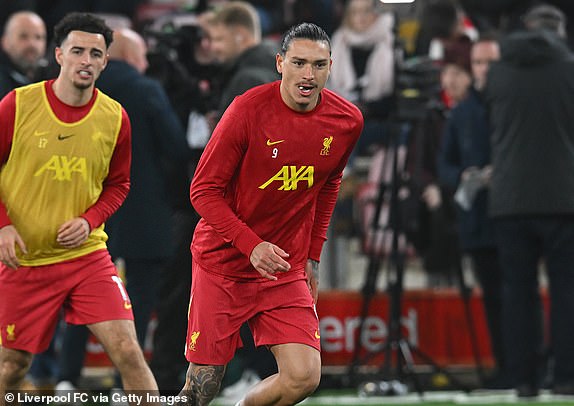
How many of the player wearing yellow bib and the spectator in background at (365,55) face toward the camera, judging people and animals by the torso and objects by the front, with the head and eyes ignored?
2

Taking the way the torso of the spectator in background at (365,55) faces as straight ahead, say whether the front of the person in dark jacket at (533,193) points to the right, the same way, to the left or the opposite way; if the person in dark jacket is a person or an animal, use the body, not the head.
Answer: the opposite way

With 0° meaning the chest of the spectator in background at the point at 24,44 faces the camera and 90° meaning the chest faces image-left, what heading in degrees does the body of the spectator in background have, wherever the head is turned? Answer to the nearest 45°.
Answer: approximately 315°

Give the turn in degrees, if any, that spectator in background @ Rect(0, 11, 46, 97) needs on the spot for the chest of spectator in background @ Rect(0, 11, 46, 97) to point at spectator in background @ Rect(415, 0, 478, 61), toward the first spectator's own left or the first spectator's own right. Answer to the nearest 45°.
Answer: approximately 45° to the first spectator's own left

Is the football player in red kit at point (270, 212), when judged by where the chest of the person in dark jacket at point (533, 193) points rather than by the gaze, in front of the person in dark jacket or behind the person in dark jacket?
behind

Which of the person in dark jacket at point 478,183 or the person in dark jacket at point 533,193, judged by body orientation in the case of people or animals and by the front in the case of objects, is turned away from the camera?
the person in dark jacket at point 533,193

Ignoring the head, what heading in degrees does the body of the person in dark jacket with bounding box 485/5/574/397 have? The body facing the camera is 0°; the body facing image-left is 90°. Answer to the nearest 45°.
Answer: approximately 180°

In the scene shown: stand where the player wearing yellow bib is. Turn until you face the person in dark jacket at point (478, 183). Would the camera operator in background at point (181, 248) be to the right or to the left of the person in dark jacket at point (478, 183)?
left
